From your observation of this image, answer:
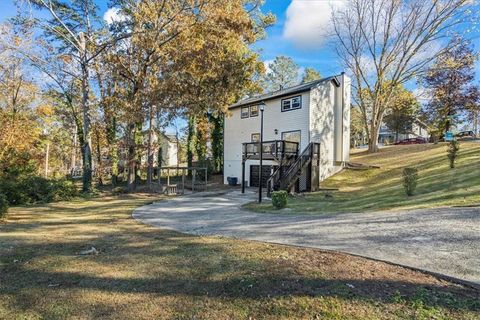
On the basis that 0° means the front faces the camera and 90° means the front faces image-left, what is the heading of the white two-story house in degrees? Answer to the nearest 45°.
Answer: approximately 225°

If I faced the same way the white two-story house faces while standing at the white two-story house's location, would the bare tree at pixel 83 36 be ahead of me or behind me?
ahead

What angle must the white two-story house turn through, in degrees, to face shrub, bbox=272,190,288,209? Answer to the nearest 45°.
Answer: approximately 45° to its left

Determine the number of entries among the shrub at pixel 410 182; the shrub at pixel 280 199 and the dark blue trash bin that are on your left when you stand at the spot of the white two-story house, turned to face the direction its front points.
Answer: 1

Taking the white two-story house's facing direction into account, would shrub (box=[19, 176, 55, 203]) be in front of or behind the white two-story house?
in front
